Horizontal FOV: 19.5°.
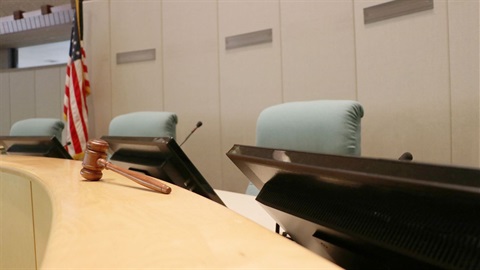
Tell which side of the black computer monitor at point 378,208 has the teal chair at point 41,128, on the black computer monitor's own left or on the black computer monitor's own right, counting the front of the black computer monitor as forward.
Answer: on the black computer monitor's own left

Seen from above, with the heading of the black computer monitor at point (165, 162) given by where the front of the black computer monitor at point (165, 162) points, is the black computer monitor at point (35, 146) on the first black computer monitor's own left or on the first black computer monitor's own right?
on the first black computer monitor's own left

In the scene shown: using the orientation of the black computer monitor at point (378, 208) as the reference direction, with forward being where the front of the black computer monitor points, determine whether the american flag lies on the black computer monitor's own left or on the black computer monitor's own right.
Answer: on the black computer monitor's own left

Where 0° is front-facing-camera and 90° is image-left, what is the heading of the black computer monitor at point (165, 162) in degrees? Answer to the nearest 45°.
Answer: approximately 225°

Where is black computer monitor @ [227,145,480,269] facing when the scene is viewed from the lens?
facing away from the viewer and to the right of the viewer
